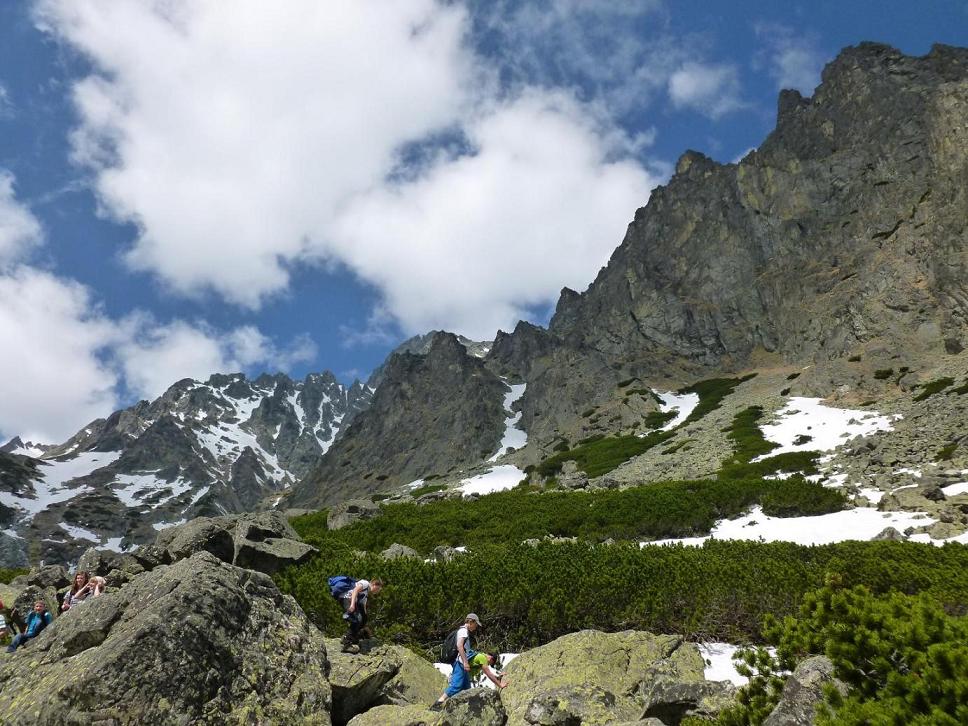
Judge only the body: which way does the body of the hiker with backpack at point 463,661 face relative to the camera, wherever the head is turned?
to the viewer's right

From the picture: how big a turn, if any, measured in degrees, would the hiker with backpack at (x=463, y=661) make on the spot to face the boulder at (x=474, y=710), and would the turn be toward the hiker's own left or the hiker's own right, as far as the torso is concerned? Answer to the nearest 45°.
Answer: approximately 90° to the hiker's own right

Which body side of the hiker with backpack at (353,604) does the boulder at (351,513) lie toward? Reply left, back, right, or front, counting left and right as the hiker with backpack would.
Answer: left

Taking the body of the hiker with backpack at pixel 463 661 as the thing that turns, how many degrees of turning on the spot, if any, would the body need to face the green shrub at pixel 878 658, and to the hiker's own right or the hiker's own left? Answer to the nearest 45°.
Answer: approximately 45° to the hiker's own right

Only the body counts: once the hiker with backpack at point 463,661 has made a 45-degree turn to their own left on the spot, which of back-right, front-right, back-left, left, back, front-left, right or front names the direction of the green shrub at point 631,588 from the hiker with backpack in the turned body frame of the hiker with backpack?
front

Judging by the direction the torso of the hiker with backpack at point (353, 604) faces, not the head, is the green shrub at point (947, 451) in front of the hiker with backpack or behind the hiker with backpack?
in front

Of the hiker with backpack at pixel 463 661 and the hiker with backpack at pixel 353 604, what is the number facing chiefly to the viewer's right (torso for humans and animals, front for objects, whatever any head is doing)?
2

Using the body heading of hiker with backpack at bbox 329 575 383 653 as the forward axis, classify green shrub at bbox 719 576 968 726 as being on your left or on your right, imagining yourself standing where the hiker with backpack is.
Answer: on your right

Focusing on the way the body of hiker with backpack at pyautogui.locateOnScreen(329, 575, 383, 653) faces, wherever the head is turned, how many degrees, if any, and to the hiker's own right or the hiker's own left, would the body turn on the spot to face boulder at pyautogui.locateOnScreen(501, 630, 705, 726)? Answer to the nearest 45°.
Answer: approximately 45° to the hiker's own right

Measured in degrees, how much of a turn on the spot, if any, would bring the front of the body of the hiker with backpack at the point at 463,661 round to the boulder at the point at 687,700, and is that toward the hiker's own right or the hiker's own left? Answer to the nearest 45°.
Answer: approximately 45° to the hiker's own right

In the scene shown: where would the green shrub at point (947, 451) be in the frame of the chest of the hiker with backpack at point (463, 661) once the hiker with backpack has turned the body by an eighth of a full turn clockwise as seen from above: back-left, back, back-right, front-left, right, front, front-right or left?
left

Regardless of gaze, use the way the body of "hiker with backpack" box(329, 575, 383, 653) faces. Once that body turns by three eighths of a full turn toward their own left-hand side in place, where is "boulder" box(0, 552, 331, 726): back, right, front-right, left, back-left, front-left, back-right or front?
left

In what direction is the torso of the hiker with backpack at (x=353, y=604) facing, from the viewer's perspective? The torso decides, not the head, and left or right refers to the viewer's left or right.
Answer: facing to the right of the viewer

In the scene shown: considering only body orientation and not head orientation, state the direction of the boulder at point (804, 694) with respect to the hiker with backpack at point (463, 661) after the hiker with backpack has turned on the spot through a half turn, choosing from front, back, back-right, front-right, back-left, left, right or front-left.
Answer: back-left
